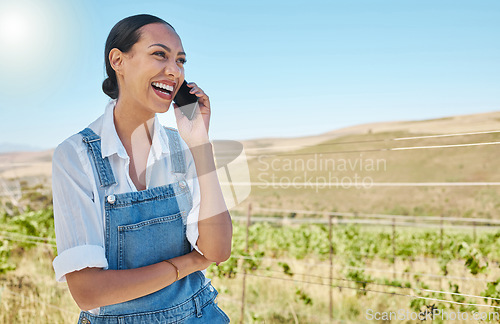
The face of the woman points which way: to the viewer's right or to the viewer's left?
to the viewer's right

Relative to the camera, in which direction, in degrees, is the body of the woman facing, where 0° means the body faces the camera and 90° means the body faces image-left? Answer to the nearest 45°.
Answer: approximately 315°
